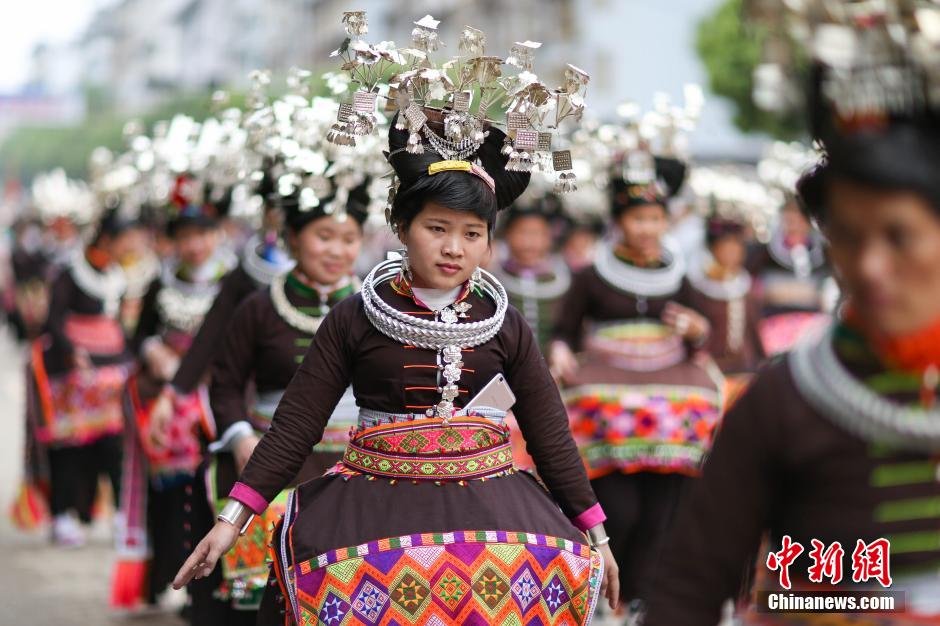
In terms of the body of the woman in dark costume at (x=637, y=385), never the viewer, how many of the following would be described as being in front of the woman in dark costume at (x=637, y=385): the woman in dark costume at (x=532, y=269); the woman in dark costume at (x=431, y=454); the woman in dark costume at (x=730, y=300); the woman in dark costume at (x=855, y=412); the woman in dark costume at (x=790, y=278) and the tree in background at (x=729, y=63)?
2

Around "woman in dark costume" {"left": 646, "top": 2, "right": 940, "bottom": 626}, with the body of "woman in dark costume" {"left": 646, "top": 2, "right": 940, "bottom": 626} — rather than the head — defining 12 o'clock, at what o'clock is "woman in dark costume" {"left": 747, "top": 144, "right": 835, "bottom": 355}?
"woman in dark costume" {"left": 747, "top": 144, "right": 835, "bottom": 355} is roughly at 6 o'clock from "woman in dark costume" {"left": 646, "top": 2, "right": 940, "bottom": 626}.

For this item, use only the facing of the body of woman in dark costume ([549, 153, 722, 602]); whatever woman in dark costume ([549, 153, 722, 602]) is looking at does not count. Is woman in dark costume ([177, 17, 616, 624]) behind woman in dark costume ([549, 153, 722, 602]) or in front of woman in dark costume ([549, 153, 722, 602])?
in front

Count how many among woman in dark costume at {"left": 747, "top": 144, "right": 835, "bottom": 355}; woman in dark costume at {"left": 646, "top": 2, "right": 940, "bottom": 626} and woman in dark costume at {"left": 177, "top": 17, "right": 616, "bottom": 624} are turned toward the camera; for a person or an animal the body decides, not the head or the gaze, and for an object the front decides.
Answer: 3

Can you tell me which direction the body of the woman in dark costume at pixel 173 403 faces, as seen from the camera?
toward the camera

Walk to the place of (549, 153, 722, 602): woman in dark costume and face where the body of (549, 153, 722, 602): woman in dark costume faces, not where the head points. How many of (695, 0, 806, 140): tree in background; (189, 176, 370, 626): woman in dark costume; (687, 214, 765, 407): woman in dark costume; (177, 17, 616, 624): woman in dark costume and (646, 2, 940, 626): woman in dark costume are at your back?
2

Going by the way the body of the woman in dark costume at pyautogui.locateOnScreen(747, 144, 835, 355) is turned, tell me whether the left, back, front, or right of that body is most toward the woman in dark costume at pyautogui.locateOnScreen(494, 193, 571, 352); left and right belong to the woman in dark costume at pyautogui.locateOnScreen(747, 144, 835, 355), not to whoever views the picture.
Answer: right

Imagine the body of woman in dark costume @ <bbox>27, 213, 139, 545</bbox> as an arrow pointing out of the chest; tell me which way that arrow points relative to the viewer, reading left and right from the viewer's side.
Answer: facing the viewer and to the right of the viewer

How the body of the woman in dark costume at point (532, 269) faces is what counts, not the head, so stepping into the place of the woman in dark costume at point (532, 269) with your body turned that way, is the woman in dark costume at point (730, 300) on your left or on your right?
on your left

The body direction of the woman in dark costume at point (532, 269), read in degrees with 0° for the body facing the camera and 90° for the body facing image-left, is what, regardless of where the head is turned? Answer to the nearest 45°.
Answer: approximately 0°

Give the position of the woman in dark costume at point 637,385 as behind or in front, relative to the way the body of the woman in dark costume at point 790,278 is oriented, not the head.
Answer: in front

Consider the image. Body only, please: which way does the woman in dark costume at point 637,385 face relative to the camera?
toward the camera

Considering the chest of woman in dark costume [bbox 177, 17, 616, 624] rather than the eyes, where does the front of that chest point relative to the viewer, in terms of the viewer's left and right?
facing the viewer
